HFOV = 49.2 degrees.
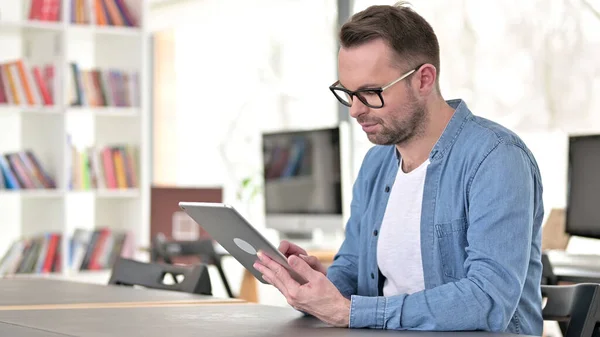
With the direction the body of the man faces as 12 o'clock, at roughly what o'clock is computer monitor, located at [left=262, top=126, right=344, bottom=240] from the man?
The computer monitor is roughly at 4 o'clock from the man.

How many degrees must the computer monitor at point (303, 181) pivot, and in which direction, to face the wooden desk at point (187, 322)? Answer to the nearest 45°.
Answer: approximately 45° to its left

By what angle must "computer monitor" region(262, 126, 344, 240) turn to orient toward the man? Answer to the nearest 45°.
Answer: approximately 45° to its left

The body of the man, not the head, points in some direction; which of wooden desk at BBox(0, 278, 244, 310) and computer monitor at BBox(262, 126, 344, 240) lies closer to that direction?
the wooden desk

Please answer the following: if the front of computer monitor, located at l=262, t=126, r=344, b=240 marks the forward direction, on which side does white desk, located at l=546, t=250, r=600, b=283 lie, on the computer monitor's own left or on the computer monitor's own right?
on the computer monitor's own left

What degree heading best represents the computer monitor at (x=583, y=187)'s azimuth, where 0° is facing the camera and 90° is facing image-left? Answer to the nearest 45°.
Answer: approximately 45°
